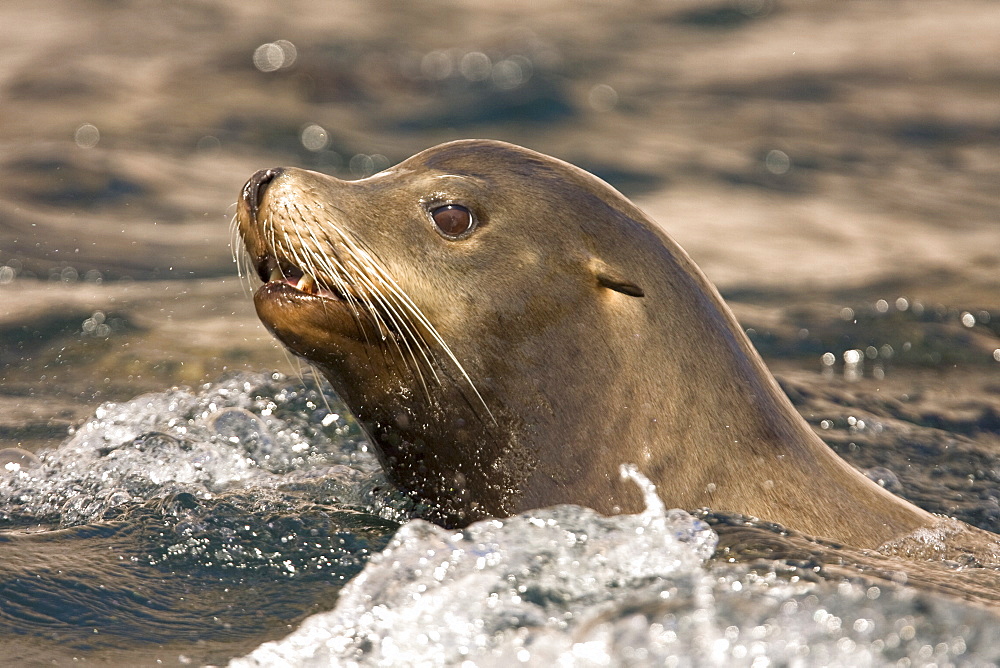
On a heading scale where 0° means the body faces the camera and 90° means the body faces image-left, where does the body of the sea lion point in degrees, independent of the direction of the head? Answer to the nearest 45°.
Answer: approximately 90°
